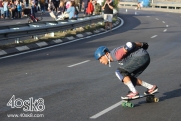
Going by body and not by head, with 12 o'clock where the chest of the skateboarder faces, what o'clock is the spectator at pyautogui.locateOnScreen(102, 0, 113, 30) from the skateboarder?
The spectator is roughly at 3 o'clock from the skateboarder.

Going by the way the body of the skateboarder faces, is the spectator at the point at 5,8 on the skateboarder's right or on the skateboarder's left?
on the skateboarder's right

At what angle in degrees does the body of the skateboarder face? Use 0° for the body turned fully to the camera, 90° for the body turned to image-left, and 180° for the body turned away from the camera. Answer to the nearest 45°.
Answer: approximately 90°

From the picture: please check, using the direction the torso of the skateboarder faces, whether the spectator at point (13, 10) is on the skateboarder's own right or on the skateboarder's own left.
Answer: on the skateboarder's own right

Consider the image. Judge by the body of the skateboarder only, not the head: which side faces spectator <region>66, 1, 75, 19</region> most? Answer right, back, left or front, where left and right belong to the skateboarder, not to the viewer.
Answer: right

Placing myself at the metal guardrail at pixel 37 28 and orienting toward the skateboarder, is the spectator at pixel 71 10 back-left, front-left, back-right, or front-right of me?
back-left
